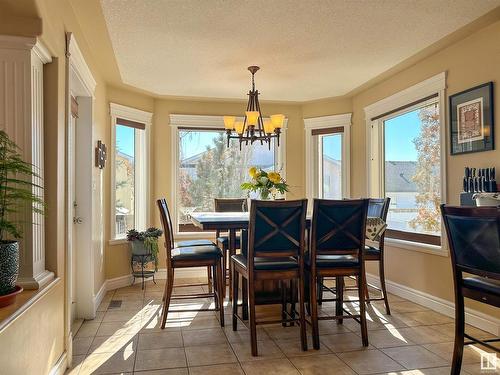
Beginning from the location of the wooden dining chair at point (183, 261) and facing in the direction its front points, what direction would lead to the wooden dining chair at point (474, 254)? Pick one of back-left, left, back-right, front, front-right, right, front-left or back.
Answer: front-right

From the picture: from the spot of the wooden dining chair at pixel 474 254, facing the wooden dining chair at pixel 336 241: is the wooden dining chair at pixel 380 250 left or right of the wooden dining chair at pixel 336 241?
right

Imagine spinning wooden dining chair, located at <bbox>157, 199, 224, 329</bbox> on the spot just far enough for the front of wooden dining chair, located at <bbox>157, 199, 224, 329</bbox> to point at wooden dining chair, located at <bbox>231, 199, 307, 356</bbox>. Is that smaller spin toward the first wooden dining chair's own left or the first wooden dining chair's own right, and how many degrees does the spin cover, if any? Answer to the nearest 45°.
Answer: approximately 45° to the first wooden dining chair's own right

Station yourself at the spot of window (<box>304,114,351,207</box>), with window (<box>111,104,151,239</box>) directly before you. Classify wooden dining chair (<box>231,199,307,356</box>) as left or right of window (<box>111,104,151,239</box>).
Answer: left

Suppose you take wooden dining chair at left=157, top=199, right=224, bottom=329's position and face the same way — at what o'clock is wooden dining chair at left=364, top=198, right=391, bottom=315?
wooden dining chair at left=364, top=198, right=391, bottom=315 is roughly at 12 o'clock from wooden dining chair at left=157, top=199, right=224, bottom=329.

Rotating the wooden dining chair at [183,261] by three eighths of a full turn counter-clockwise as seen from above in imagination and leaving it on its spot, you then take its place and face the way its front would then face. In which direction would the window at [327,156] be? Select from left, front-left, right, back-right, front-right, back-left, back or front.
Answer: right

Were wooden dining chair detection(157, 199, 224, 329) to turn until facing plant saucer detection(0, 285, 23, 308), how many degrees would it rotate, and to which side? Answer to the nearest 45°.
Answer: approximately 135° to its right

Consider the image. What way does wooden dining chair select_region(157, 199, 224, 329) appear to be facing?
to the viewer's right
